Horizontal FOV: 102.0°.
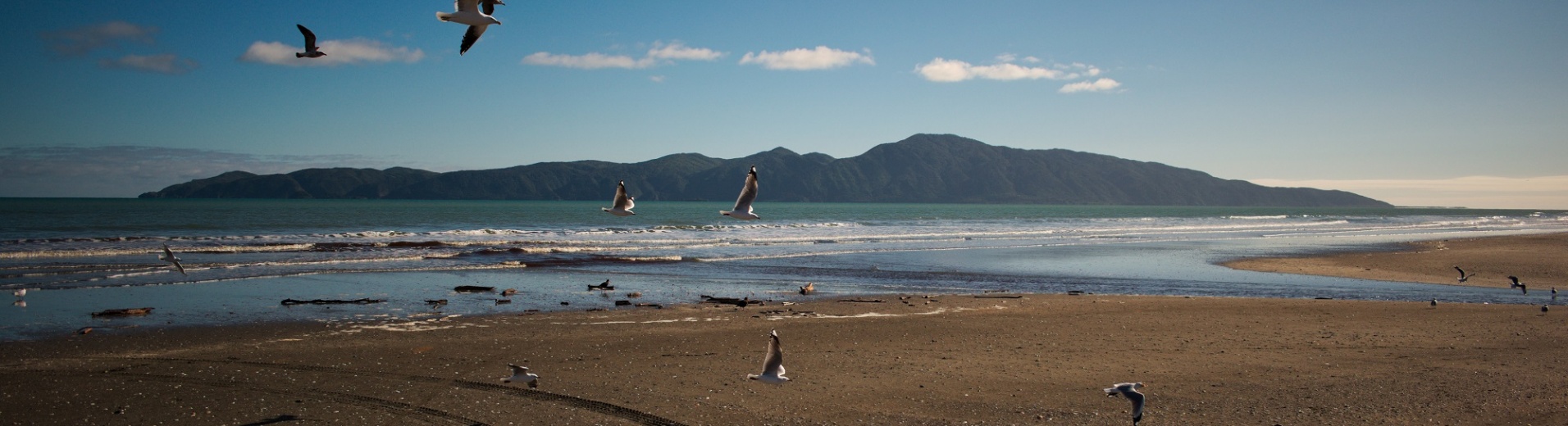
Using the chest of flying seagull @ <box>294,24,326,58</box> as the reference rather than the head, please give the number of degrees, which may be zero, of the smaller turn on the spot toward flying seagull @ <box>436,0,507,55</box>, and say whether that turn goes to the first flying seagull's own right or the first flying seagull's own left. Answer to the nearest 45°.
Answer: approximately 45° to the first flying seagull's own right

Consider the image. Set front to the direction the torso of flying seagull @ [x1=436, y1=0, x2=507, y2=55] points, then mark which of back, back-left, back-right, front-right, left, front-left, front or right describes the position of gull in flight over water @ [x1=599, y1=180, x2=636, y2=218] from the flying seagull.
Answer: front-left

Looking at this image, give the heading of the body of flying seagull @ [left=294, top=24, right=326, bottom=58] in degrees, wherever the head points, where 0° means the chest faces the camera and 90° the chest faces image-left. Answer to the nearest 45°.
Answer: approximately 270°

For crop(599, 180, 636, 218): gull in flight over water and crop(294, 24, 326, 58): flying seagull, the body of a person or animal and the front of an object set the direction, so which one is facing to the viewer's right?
the flying seagull

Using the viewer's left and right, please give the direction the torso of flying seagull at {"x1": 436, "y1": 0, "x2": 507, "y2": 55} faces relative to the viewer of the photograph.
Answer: facing to the right of the viewer

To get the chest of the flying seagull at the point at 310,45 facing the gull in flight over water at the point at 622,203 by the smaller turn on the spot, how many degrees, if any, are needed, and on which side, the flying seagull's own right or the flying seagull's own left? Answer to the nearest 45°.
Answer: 0° — it already faces it

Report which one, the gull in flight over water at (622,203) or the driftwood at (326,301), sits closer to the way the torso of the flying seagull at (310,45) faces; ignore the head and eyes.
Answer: the gull in flight over water
